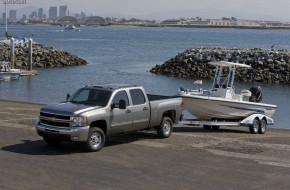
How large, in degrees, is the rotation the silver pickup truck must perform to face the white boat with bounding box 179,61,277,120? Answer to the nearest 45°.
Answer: approximately 180°

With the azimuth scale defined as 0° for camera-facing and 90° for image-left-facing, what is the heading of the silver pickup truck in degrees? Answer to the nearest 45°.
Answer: approximately 45°
